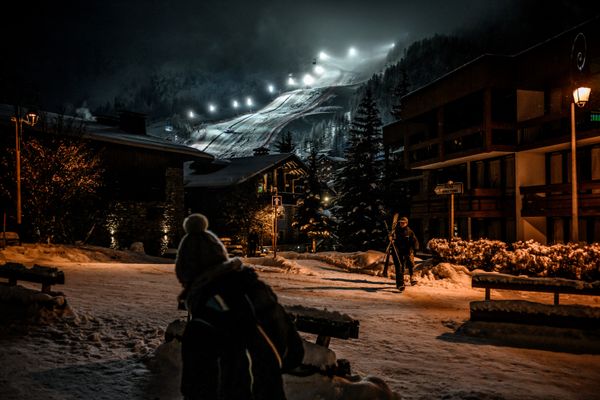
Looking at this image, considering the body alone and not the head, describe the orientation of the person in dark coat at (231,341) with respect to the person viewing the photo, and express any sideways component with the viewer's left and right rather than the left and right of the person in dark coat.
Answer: facing away from the viewer and to the left of the viewer

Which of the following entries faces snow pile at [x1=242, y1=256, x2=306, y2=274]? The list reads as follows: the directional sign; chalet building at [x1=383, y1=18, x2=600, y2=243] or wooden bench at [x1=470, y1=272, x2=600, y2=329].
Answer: the chalet building

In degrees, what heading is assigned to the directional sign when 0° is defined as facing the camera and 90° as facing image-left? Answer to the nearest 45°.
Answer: approximately 0°

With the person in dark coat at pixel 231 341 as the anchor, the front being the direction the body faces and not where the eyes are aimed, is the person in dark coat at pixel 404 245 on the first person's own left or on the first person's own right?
on the first person's own right

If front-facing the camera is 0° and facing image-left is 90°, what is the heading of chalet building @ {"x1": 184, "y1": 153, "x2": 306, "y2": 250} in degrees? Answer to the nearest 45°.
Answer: approximately 315°

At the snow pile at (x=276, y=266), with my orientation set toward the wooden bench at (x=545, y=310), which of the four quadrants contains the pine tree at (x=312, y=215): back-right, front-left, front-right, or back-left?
back-left

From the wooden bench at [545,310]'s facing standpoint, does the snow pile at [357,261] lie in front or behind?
behind

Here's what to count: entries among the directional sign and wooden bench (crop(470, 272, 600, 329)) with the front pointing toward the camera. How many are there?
2

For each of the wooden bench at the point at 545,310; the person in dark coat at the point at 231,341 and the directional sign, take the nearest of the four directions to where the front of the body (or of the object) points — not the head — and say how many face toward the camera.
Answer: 2

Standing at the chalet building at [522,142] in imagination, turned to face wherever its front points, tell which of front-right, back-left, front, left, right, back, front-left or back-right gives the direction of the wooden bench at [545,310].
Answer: front-left
